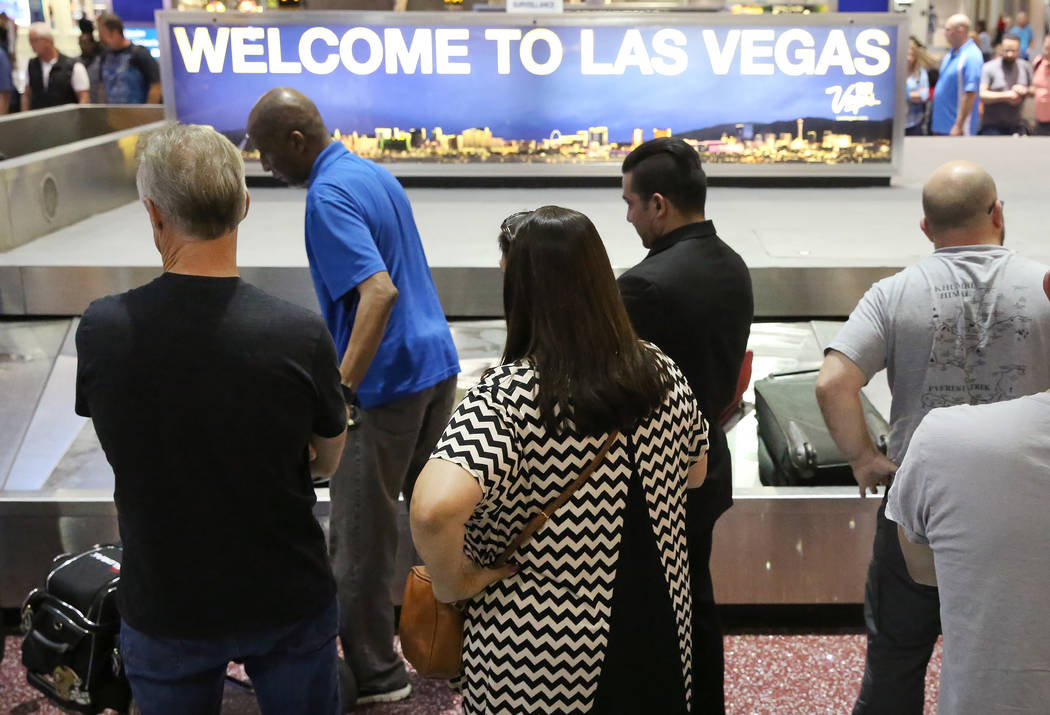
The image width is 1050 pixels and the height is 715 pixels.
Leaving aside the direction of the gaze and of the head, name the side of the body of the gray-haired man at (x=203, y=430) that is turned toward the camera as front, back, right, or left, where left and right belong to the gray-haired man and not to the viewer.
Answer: back

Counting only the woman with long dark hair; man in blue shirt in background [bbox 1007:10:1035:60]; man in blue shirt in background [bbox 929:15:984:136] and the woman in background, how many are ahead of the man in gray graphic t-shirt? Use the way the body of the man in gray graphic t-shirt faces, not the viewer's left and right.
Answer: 3

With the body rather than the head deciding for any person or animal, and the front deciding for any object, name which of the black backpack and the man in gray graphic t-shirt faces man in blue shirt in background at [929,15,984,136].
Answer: the man in gray graphic t-shirt

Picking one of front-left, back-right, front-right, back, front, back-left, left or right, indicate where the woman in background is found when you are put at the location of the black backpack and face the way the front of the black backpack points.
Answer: back

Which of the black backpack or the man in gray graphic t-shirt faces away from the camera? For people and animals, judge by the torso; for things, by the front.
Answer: the man in gray graphic t-shirt

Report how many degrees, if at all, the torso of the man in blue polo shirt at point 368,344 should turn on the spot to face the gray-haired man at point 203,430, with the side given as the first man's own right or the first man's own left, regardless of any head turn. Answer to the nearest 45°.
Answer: approximately 135° to the first man's own left

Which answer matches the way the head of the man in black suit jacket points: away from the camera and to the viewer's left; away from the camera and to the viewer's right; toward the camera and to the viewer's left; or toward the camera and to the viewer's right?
away from the camera and to the viewer's left

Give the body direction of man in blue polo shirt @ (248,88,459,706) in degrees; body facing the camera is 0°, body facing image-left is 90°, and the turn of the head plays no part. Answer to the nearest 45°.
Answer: approximately 135°

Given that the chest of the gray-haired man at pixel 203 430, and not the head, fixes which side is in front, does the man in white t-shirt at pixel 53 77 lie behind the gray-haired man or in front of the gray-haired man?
in front

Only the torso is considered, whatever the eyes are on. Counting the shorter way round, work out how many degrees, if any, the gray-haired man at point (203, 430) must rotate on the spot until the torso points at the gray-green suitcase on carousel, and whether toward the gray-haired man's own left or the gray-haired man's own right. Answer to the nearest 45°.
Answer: approximately 45° to the gray-haired man's own right

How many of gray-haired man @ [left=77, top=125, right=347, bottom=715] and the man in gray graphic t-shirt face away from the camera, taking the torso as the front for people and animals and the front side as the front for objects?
2

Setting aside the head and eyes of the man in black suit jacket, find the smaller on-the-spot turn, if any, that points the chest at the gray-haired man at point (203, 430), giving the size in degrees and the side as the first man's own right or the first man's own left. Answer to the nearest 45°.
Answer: approximately 90° to the first man's own left

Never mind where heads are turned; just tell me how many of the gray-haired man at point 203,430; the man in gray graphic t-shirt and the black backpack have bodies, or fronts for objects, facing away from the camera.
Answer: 2

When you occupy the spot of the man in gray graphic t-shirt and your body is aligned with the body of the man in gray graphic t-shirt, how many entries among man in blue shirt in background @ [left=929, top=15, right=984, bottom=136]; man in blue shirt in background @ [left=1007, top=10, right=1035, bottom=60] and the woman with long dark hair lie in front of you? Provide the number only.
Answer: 2

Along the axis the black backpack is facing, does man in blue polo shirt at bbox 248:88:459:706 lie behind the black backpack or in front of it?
behind

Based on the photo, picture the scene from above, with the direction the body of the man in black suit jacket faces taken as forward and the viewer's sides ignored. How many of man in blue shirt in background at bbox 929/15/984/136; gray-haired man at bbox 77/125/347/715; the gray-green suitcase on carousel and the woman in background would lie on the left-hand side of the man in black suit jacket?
1
